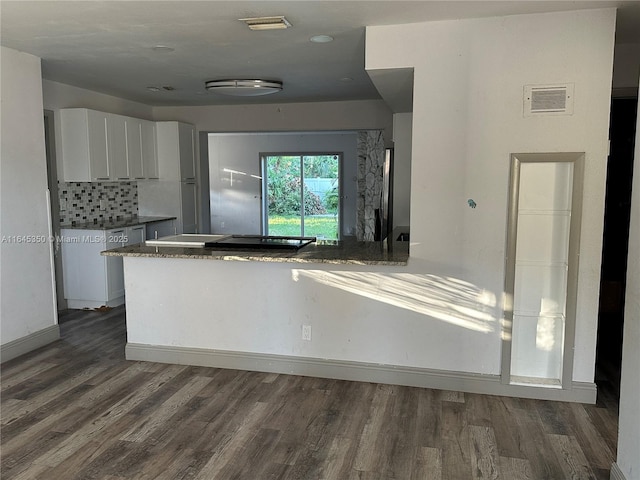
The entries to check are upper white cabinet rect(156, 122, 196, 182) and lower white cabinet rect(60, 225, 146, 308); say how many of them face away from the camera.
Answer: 0

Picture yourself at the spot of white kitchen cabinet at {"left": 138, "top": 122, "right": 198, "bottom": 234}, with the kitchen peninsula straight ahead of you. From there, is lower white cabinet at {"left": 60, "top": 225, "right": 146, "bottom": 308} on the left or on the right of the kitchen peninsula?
right

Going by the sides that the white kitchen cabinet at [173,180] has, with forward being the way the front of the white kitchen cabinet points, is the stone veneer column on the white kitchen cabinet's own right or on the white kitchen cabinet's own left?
on the white kitchen cabinet's own left

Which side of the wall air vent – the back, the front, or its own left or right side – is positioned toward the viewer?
front

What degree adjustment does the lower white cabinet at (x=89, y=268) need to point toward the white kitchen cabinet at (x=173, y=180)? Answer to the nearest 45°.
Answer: approximately 90° to its left

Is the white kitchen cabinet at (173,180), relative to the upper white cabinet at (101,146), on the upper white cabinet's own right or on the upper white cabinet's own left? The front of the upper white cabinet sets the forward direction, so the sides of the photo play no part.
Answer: on the upper white cabinet's own left

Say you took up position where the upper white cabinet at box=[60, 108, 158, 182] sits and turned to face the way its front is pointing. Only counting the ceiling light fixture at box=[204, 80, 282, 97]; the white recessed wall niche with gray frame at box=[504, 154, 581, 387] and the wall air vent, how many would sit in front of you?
3

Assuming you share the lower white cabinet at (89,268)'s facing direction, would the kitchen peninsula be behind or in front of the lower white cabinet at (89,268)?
in front

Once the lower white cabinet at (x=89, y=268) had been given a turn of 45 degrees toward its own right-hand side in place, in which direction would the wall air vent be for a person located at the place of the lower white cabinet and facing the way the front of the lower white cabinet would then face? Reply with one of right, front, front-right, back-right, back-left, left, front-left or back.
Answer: front-left

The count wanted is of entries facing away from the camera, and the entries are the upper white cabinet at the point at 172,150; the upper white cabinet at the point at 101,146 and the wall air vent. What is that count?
0

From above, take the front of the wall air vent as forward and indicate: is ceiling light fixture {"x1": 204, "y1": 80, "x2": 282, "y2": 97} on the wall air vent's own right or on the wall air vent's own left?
on the wall air vent's own right

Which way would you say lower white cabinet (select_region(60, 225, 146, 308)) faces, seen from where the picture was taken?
facing the viewer and to the right of the viewer

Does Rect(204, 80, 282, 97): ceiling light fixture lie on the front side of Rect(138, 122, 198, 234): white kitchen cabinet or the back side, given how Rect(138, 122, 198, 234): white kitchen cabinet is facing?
on the front side

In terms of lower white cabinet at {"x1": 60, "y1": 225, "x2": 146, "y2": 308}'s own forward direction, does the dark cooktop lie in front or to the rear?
in front
